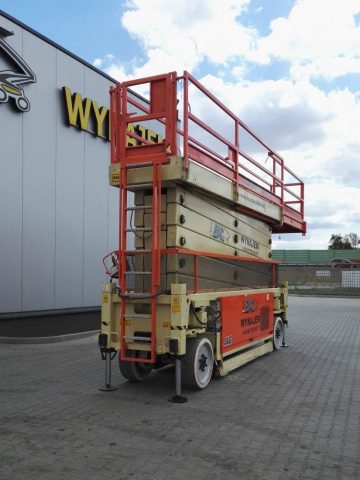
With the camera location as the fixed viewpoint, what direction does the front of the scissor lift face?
facing away from the viewer and to the right of the viewer
